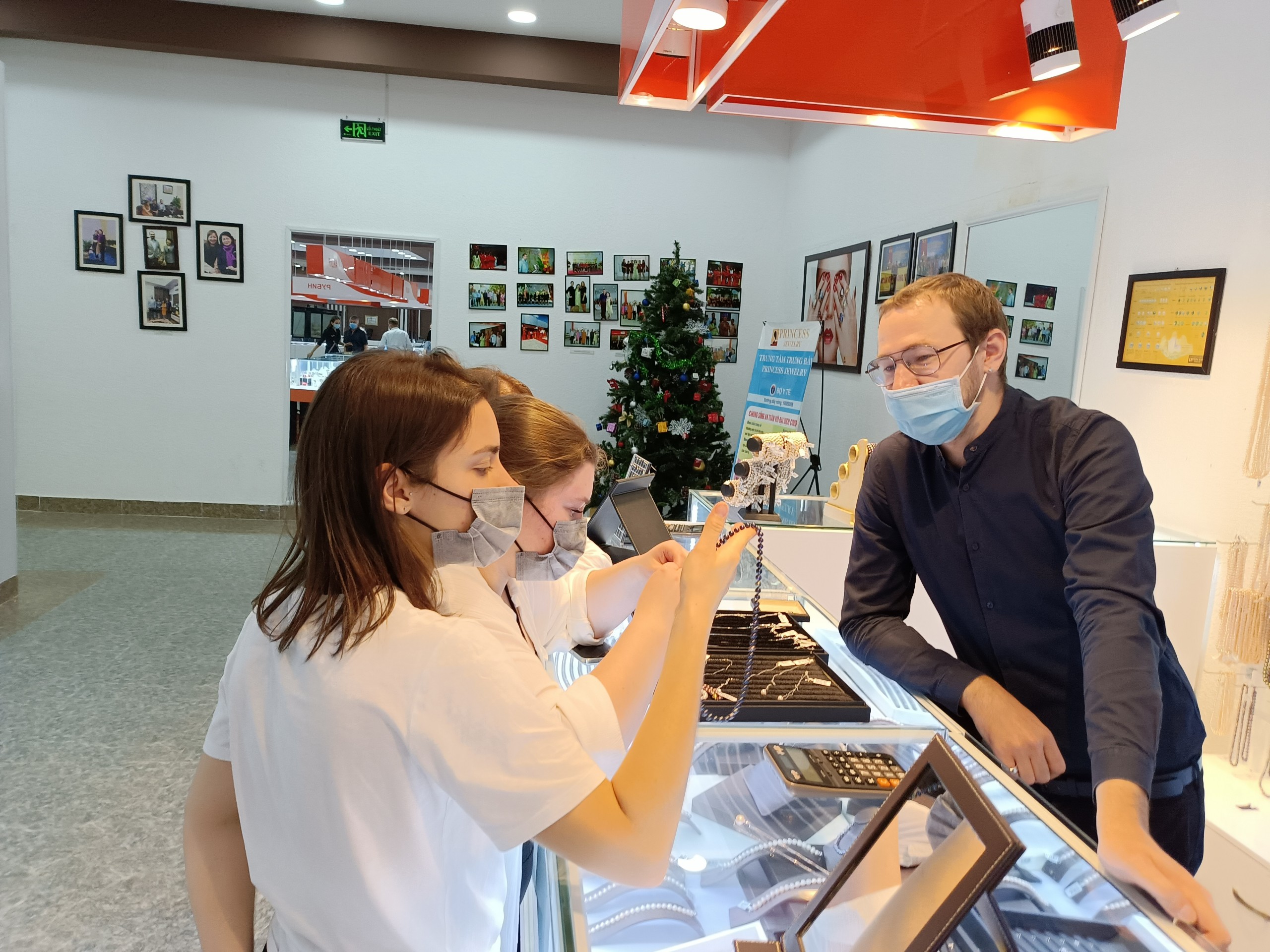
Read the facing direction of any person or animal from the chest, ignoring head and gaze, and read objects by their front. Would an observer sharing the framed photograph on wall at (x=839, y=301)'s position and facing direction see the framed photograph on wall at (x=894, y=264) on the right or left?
on its left

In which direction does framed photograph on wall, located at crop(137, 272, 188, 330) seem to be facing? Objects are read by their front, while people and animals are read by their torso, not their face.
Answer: toward the camera

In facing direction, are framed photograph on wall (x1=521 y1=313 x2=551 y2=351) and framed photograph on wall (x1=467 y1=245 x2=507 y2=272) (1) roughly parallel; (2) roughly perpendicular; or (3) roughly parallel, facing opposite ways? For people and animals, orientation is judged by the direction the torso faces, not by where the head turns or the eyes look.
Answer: roughly parallel

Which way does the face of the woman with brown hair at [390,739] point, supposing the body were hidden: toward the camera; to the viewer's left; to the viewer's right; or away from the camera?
to the viewer's right

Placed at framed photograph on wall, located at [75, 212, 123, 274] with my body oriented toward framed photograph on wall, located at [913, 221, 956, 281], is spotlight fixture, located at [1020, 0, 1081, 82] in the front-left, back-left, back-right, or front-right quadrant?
front-right

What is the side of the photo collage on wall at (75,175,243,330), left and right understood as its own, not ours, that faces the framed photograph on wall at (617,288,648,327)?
left

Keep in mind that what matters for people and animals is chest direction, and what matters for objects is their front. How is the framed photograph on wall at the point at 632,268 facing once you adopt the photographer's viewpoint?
facing the viewer

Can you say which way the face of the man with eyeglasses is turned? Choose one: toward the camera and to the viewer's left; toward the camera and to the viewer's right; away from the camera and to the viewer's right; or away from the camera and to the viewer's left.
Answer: toward the camera and to the viewer's left

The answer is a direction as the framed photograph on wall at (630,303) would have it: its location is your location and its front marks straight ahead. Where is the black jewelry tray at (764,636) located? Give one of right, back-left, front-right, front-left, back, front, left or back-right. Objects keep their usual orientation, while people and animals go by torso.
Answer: front

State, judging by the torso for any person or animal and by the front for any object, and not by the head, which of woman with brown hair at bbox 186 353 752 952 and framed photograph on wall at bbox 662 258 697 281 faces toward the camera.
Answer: the framed photograph on wall

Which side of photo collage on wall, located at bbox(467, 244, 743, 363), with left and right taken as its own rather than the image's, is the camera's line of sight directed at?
front

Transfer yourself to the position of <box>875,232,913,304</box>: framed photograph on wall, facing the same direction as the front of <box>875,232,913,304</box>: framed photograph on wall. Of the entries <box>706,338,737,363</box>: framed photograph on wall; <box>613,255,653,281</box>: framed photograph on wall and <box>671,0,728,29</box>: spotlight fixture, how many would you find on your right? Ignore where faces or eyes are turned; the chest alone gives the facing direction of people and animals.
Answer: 2

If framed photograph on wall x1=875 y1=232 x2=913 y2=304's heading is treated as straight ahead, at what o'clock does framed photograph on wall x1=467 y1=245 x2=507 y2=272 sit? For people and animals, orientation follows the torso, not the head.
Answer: framed photograph on wall x1=467 y1=245 x2=507 y2=272 is roughly at 2 o'clock from framed photograph on wall x1=875 y1=232 x2=913 y2=304.

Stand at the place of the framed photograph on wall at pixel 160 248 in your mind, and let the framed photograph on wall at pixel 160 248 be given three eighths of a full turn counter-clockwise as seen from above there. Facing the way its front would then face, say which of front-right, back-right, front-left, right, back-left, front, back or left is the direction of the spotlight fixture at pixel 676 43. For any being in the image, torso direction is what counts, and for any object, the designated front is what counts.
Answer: back-right

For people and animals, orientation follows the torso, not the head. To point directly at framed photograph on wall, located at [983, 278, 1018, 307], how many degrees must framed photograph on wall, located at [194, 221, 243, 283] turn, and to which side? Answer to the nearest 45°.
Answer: approximately 45° to its left

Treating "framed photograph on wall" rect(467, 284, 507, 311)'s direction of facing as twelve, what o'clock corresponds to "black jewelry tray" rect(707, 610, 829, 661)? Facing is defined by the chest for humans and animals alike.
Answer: The black jewelry tray is roughly at 12 o'clock from the framed photograph on wall.
